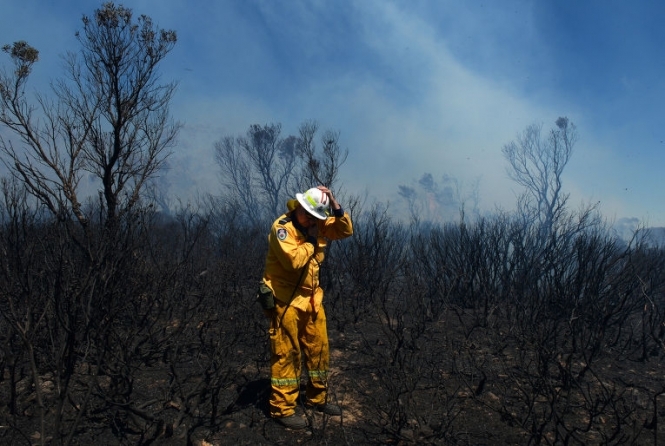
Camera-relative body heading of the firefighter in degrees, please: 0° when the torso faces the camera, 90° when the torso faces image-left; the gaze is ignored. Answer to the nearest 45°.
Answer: approximately 315°
